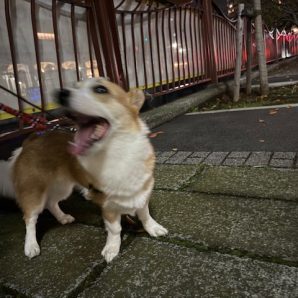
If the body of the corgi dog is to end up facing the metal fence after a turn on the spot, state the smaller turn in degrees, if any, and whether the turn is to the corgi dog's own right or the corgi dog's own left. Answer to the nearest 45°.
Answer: approximately 135° to the corgi dog's own left

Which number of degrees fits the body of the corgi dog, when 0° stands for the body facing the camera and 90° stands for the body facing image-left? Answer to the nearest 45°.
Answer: approximately 315°

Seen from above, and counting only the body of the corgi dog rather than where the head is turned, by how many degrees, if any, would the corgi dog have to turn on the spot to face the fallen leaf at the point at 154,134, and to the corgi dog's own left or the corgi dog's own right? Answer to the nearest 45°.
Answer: approximately 135° to the corgi dog's own left
